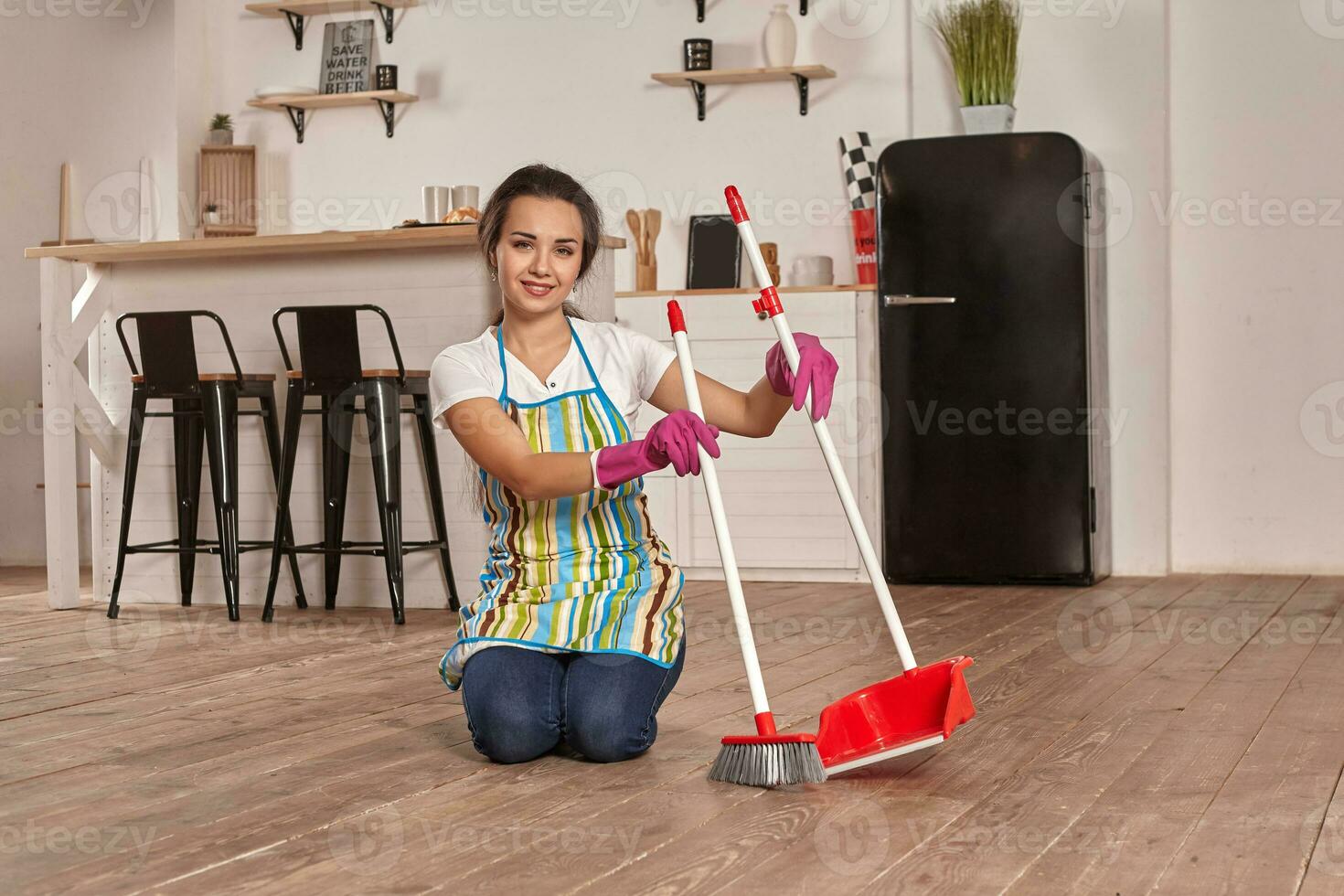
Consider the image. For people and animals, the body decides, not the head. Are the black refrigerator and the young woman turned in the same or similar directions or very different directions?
same or similar directions

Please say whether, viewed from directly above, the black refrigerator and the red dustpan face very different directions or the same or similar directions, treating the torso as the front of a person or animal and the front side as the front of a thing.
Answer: same or similar directions

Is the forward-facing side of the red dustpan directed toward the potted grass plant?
no

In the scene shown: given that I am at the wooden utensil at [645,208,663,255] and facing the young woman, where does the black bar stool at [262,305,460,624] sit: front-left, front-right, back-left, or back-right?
front-right

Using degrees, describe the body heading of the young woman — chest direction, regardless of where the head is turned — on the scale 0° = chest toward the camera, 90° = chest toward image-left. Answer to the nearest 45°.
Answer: approximately 0°

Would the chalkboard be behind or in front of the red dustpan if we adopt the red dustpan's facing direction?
behind

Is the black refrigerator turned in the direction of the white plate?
no

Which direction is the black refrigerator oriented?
toward the camera

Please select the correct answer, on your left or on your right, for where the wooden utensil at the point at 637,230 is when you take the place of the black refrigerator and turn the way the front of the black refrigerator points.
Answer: on your right

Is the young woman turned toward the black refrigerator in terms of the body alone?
no

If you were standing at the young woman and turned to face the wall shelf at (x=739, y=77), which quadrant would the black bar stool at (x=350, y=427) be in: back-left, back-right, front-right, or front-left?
front-left

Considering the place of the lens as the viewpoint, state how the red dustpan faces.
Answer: facing the viewer

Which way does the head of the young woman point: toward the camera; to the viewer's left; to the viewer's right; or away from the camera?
toward the camera

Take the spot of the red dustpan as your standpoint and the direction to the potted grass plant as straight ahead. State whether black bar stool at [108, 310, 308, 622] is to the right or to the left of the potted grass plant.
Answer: left

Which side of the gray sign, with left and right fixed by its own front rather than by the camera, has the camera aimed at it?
front
